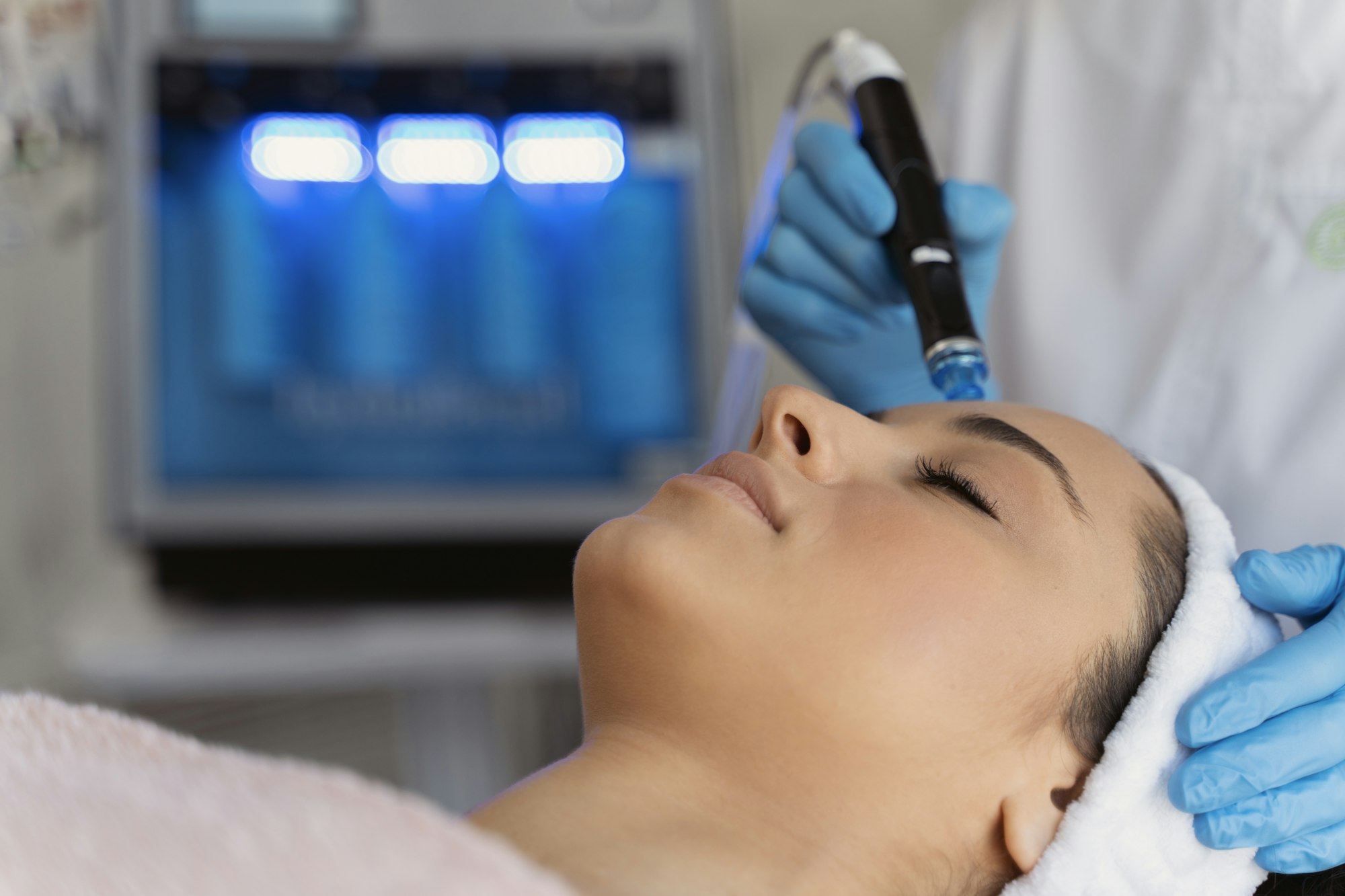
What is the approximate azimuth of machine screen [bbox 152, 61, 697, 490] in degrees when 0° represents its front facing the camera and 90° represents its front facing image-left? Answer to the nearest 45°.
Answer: approximately 0°

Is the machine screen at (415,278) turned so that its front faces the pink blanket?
yes
